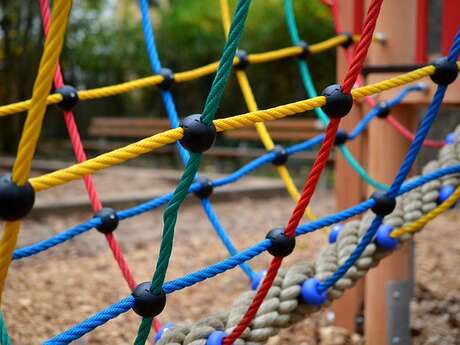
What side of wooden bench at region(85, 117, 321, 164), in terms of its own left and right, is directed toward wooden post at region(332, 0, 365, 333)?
front

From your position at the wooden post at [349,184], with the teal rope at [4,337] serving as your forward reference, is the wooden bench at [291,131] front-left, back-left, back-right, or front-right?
back-right

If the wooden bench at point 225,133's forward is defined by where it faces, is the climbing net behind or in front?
in front

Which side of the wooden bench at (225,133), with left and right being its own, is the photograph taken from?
front

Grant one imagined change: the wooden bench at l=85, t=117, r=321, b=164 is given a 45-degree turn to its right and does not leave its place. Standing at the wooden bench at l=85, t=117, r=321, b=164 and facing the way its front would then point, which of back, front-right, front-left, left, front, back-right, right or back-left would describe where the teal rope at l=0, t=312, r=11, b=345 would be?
front-left
